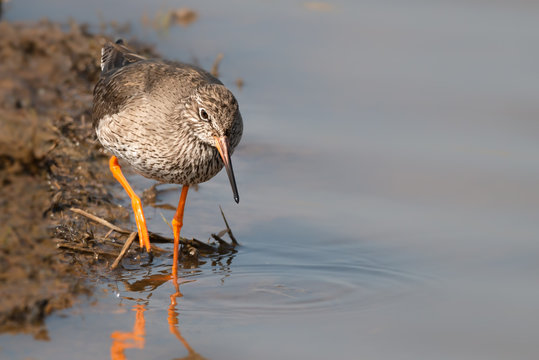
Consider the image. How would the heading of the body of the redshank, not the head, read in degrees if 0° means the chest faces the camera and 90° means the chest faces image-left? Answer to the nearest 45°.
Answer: approximately 315°
